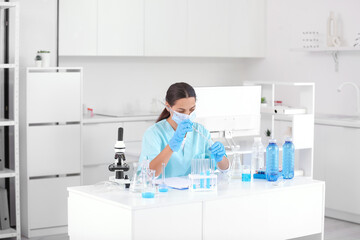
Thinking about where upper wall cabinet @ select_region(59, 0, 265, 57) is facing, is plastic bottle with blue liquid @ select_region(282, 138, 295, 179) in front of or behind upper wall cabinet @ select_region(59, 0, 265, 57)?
in front

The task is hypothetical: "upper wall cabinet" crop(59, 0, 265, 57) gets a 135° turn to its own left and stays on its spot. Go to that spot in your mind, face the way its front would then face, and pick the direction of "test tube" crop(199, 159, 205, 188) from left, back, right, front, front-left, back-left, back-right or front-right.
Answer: back-right

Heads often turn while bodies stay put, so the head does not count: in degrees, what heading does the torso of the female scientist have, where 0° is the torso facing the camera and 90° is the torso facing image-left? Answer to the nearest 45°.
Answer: approximately 315°

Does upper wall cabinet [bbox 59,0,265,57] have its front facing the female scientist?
yes

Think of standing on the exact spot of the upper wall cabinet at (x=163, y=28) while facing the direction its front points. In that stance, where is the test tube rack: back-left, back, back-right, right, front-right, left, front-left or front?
front

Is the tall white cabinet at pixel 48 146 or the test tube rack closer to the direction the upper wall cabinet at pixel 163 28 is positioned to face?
the test tube rack

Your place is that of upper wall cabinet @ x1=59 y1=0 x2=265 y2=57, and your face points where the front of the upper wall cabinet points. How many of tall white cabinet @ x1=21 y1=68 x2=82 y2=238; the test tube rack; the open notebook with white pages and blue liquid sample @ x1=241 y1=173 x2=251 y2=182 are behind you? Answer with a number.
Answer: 0

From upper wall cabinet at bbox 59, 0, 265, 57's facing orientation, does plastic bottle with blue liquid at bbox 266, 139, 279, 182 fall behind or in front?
in front

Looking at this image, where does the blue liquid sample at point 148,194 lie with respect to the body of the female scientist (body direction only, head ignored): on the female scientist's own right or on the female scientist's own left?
on the female scientist's own right

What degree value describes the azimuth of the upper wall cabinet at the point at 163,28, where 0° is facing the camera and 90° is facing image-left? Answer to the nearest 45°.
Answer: approximately 0°

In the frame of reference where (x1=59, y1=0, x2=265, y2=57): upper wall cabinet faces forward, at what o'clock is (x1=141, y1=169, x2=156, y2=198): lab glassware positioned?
The lab glassware is roughly at 12 o'clock from the upper wall cabinet.

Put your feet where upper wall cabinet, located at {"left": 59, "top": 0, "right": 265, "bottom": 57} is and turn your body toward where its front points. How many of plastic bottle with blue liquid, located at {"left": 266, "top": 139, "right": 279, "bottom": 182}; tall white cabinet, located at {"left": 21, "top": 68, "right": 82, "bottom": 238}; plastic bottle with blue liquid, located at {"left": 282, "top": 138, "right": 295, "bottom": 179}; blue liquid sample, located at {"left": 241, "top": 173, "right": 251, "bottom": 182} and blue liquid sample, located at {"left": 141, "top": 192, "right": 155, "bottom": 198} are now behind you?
0

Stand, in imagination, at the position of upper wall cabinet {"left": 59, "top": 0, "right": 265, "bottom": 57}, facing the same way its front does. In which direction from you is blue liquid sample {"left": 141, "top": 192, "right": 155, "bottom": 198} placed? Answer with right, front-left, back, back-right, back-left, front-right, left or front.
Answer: front

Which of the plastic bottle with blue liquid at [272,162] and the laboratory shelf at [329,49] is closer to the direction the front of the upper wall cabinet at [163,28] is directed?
the plastic bottle with blue liquid

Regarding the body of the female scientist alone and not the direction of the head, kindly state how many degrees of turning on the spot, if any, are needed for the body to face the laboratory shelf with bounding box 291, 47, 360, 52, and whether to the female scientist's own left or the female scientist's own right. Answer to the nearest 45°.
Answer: approximately 90° to the female scientist's own left

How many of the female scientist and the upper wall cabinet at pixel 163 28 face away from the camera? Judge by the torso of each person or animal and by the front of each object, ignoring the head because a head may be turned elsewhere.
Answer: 0

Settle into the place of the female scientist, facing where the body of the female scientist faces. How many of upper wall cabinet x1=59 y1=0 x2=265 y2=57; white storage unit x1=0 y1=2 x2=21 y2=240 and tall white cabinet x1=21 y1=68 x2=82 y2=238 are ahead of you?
0

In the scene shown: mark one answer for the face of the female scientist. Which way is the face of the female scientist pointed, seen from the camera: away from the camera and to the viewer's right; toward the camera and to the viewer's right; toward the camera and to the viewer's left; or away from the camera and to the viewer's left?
toward the camera and to the viewer's right
